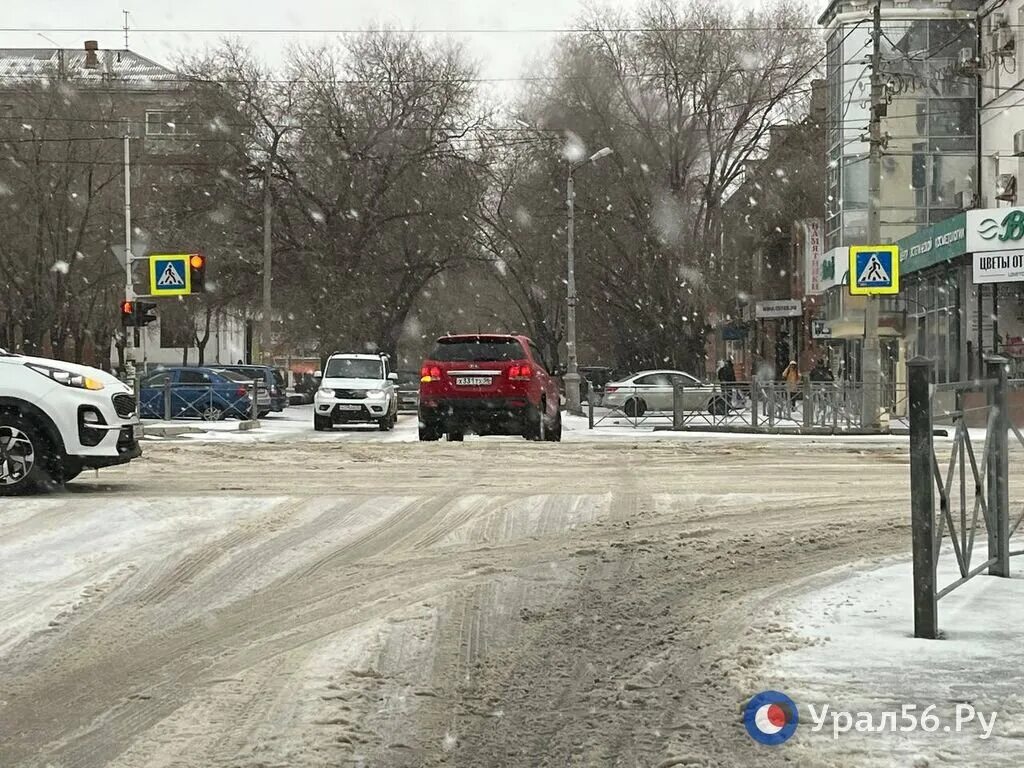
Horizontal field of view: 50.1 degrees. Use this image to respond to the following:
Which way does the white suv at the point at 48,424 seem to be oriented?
to the viewer's right

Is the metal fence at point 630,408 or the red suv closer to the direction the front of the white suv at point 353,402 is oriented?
the red suv

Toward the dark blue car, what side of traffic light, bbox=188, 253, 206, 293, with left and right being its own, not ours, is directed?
back

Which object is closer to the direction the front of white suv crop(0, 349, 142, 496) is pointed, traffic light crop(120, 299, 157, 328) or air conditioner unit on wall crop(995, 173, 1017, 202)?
the air conditioner unit on wall

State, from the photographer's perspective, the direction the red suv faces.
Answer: facing away from the viewer

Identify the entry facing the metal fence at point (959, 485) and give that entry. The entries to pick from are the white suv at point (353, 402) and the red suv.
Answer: the white suv

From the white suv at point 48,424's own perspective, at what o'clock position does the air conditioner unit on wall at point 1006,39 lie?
The air conditioner unit on wall is roughly at 11 o'clock from the white suv.

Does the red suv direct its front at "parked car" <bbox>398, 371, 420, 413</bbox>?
yes

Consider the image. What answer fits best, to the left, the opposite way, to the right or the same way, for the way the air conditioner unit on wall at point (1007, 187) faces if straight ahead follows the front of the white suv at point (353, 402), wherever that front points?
to the right

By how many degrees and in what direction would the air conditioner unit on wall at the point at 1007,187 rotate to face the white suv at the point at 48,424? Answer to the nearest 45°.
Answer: approximately 45° to its left

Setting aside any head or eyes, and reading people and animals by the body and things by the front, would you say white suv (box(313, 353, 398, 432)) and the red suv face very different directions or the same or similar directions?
very different directions

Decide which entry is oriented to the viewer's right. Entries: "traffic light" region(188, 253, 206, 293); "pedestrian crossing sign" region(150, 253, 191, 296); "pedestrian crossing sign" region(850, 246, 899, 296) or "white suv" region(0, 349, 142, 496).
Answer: the white suv
